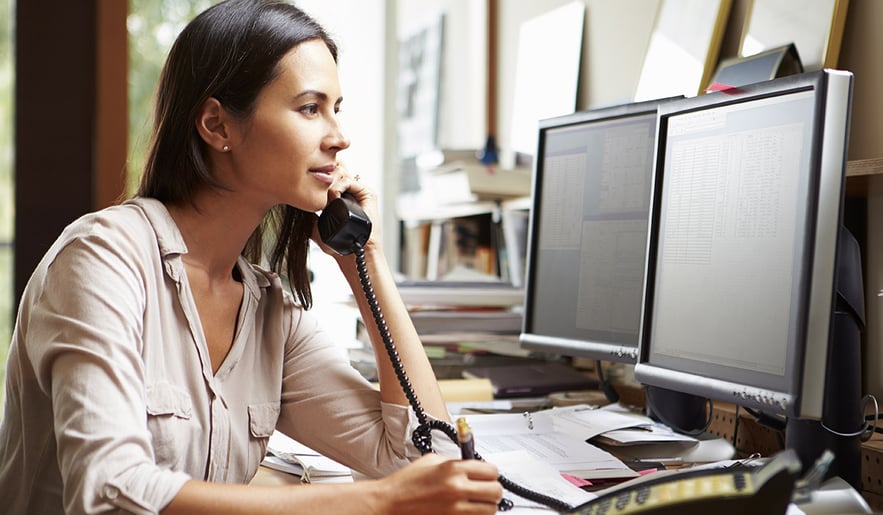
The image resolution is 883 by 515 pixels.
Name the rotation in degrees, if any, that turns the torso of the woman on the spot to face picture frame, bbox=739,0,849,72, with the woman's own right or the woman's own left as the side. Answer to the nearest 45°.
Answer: approximately 45° to the woman's own left

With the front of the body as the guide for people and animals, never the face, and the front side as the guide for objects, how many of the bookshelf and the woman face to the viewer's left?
0

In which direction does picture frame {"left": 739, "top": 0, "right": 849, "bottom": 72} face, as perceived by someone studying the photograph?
facing the viewer and to the left of the viewer

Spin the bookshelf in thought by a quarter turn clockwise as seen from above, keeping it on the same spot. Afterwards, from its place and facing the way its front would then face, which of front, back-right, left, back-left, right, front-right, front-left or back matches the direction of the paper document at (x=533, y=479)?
left

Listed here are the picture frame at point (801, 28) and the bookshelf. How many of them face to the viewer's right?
0

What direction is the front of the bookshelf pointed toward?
toward the camera

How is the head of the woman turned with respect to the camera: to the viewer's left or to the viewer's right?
to the viewer's right

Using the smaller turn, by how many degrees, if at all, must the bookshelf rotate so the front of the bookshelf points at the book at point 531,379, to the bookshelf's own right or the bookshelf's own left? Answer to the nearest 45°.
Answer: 0° — it already faces it

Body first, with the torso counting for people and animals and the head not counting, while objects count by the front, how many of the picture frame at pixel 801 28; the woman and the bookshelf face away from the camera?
0

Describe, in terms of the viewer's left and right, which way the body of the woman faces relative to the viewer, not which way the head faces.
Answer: facing the viewer and to the right of the viewer

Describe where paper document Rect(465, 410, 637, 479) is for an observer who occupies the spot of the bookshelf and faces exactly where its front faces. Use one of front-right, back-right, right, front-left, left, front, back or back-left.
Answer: front
